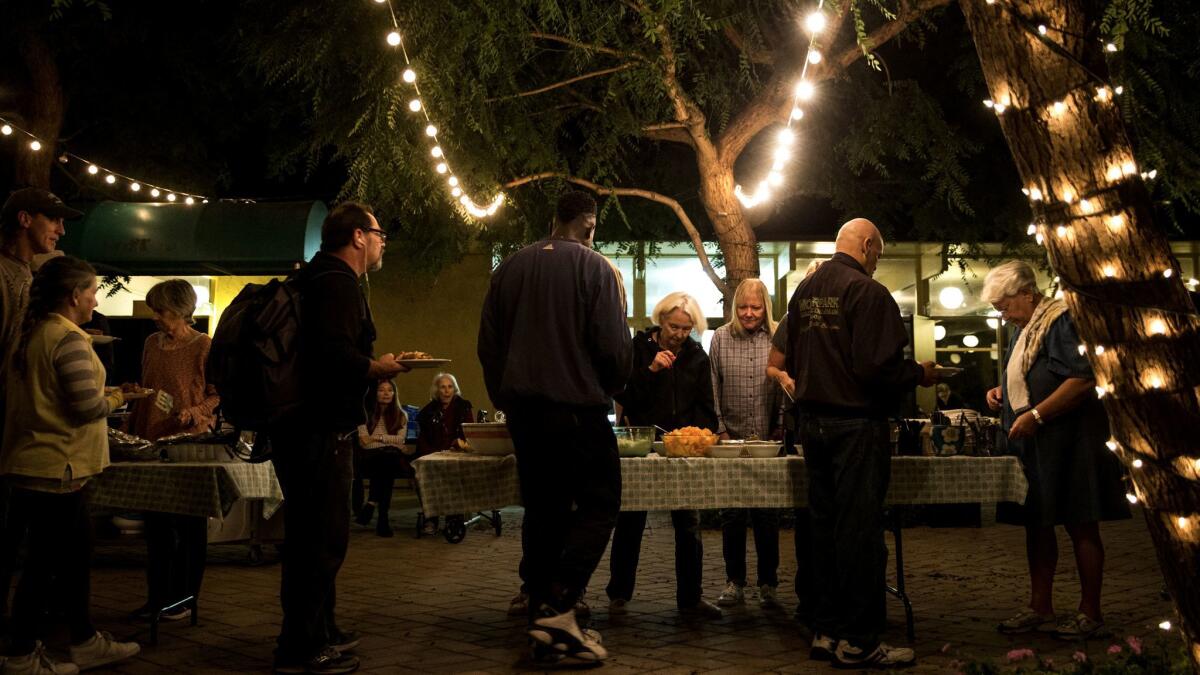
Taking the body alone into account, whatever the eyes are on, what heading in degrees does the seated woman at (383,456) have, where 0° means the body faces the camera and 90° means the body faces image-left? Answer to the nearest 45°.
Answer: approximately 0°

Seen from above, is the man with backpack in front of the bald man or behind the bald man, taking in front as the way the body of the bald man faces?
behind

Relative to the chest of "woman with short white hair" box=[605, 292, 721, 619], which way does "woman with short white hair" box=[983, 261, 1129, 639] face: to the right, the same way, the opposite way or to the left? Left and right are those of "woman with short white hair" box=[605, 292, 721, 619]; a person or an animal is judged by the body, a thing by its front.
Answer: to the right

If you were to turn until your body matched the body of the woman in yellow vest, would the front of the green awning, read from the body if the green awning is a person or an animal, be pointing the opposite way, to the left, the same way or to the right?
to the right

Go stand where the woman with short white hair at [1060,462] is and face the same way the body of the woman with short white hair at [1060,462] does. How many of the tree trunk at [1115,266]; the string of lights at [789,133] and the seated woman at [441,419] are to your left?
1

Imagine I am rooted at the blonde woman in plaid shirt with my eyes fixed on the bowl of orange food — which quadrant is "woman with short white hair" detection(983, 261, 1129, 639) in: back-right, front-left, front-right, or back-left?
front-left

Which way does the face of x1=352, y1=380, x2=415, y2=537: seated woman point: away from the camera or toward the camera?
toward the camera

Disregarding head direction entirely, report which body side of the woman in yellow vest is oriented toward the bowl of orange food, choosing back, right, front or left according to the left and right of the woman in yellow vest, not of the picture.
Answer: front

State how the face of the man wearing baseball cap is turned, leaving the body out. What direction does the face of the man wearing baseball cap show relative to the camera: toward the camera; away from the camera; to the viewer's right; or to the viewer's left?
to the viewer's right

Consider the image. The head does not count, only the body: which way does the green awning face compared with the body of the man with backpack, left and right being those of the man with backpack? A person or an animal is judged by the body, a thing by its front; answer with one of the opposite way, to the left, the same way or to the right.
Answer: to the right

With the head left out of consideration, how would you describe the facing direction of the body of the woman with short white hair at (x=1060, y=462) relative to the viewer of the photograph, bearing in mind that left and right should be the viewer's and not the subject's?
facing to the left of the viewer

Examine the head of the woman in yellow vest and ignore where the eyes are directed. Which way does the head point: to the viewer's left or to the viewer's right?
to the viewer's right

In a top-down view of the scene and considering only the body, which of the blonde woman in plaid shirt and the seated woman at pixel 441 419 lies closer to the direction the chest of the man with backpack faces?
the blonde woman in plaid shirt

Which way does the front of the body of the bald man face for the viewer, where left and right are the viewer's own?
facing away from the viewer and to the right of the viewer

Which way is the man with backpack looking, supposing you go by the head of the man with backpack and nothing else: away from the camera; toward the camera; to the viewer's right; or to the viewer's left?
to the viewer's right

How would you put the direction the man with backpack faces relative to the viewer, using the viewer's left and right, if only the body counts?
facing to the right of the viewer
